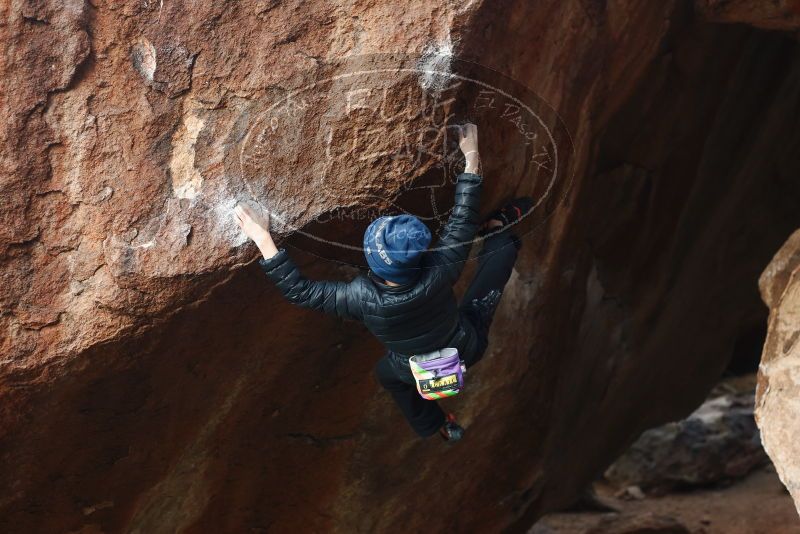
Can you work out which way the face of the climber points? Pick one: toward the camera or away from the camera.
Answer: away from the camera

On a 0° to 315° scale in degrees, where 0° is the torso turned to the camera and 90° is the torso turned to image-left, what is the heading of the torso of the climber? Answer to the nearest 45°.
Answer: approximately 180°

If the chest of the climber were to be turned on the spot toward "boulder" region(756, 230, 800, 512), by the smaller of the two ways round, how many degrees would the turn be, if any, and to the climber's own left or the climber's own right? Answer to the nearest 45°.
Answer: approximately 90° to the climber's own right
